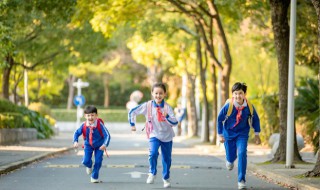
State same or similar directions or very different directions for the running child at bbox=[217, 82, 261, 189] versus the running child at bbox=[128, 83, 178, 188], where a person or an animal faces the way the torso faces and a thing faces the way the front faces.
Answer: same or similar directions

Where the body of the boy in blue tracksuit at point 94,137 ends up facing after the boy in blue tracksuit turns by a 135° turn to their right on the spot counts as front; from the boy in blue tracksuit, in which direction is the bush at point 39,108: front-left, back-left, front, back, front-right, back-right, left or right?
front-right

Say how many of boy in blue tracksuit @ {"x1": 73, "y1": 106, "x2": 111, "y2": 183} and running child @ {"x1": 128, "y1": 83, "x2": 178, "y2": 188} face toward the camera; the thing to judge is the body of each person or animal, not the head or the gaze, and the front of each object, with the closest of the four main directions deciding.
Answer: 2

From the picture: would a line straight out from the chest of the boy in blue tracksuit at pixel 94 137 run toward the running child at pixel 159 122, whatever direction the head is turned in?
no

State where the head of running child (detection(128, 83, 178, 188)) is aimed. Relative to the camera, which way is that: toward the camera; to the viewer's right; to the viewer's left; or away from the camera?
toward the camera

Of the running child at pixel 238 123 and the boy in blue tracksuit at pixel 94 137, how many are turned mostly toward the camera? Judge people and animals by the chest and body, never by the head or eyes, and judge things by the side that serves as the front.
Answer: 2

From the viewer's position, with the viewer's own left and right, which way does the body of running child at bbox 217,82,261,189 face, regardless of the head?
facing the viewer

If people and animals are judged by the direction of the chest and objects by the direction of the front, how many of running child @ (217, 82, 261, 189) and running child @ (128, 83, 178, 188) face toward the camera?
2

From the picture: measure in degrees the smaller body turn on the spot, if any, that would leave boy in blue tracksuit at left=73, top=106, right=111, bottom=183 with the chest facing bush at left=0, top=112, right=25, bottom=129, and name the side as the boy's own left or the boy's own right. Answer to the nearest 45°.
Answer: approximately 180°

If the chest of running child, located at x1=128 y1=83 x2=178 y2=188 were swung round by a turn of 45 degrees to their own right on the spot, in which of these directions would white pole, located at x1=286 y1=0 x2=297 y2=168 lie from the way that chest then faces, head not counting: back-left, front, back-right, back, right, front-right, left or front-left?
back

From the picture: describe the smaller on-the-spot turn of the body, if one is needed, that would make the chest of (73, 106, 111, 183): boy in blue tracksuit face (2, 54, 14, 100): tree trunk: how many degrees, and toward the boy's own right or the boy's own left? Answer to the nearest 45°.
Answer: approximately 180°

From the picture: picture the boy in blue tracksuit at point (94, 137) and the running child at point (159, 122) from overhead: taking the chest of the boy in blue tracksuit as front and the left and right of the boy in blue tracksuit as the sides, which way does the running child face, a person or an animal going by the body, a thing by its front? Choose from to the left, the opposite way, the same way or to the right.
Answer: the same way

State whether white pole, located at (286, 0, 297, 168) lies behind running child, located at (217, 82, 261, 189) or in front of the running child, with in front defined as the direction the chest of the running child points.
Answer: behind

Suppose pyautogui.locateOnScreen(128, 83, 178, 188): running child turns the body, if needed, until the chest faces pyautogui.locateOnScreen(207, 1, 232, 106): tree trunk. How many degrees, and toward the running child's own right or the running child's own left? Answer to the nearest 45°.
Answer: approximately 180°

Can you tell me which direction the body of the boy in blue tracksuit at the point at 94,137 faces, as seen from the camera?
toward the camera

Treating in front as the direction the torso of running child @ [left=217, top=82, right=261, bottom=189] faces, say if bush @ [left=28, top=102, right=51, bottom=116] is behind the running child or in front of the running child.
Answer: behind

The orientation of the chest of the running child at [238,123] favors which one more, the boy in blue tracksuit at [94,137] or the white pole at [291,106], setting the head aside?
the boy in blue tracksuit
